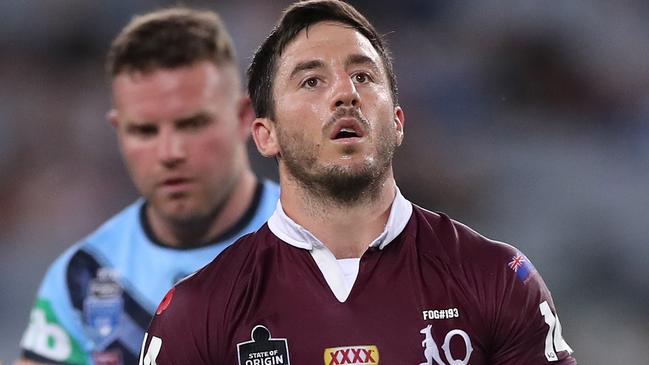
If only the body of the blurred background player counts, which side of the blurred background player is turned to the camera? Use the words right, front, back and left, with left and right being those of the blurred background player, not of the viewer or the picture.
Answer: front
